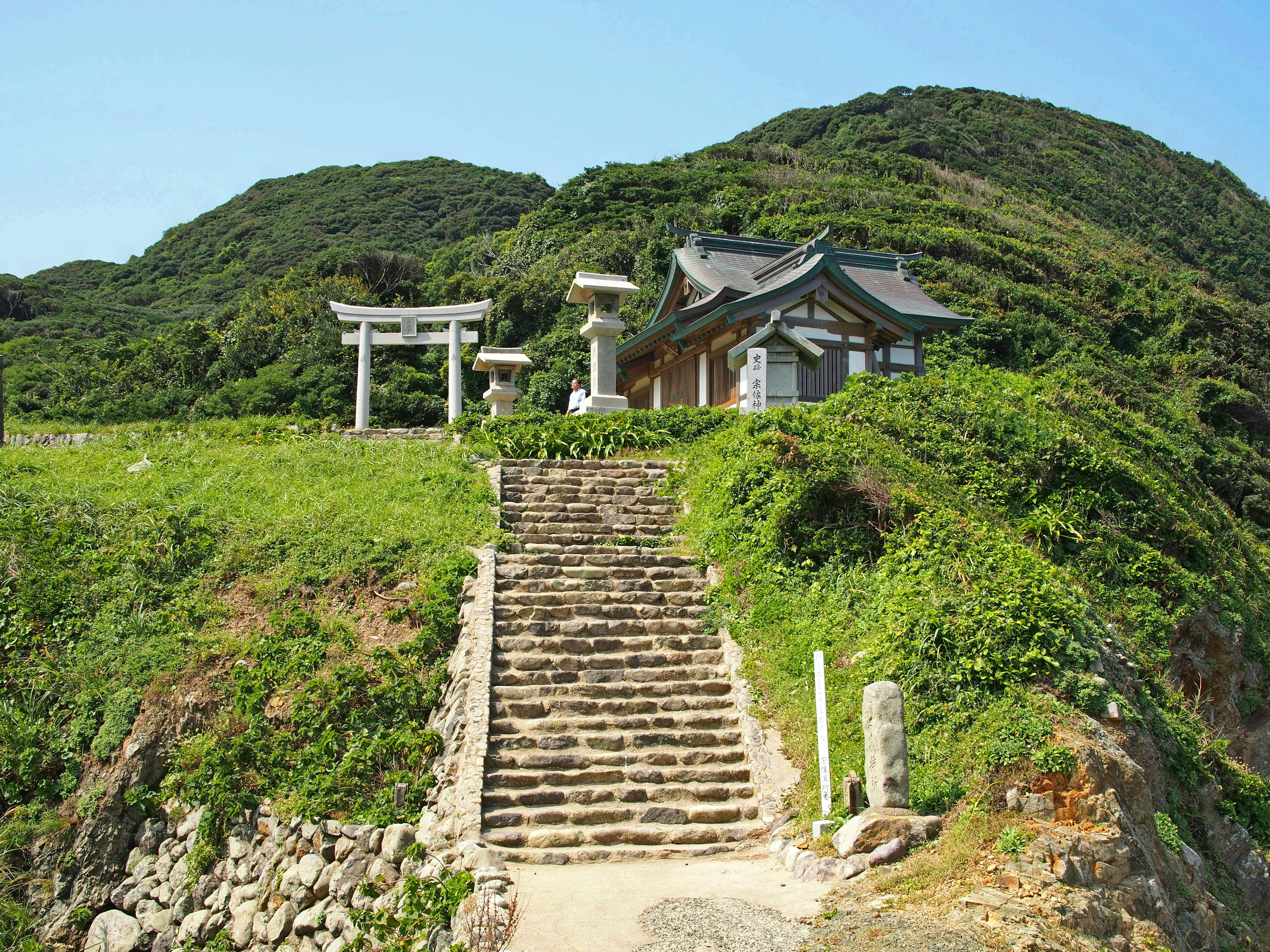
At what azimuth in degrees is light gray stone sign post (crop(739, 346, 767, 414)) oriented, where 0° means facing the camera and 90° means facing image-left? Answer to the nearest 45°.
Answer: approximately 0°

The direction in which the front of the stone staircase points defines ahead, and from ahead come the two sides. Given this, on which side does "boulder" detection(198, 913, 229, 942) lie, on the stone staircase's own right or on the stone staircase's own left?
on the stone staircase's own right

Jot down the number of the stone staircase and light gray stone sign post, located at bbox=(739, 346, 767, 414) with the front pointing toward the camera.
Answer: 2

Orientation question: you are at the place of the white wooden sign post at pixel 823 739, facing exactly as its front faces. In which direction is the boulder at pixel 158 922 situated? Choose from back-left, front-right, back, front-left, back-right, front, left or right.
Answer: right

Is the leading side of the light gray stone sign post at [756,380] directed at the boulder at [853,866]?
yes

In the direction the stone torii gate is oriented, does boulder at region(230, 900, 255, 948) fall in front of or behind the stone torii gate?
in front

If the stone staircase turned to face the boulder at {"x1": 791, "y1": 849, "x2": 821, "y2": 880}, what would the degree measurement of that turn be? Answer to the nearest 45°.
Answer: approximately 45° to its left

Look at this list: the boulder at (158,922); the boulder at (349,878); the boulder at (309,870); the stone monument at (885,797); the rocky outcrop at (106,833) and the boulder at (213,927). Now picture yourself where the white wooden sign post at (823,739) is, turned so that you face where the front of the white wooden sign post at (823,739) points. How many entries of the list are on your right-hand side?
5

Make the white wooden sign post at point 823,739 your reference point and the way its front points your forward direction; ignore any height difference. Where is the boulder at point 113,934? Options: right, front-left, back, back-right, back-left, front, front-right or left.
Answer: right

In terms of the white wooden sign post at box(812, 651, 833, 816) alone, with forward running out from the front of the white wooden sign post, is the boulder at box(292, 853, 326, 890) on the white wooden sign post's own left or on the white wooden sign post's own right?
on the white wooden sign post's own right
